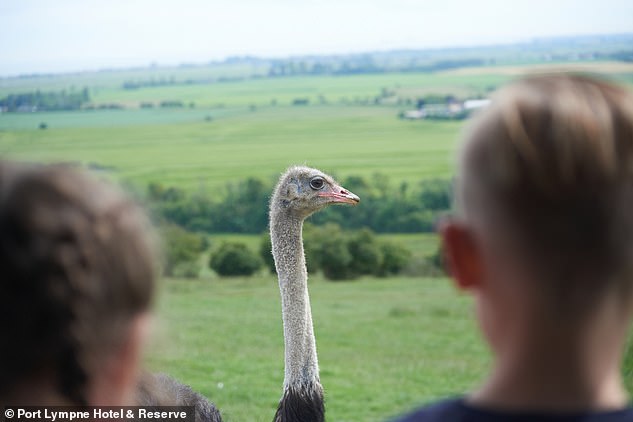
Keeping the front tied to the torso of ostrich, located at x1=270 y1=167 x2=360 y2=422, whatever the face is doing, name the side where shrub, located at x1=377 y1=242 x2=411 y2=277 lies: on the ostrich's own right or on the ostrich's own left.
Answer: on the ostrich's own left

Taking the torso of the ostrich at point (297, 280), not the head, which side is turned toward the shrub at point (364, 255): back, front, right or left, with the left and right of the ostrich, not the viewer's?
left

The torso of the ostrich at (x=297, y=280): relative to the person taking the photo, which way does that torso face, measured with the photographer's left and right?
facing to the right of the viewer

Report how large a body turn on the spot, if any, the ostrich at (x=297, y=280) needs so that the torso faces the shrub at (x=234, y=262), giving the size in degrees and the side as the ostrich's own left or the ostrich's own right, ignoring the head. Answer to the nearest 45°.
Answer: approximately 90° to the ostrich's own left

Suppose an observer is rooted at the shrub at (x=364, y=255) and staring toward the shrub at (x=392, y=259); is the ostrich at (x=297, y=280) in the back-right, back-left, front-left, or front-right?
back-right
